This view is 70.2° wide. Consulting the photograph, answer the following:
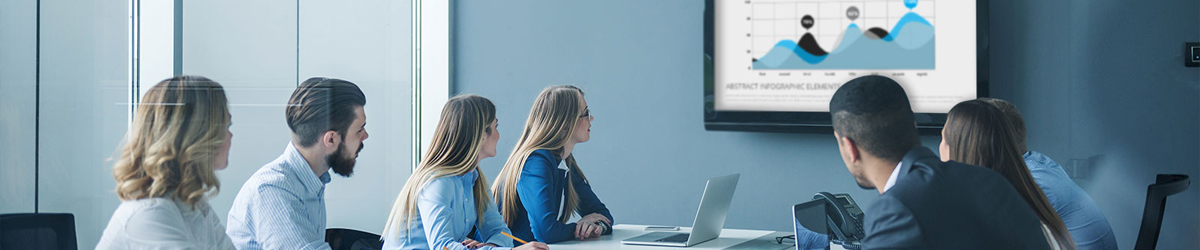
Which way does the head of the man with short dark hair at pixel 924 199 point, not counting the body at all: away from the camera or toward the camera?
away from the camera

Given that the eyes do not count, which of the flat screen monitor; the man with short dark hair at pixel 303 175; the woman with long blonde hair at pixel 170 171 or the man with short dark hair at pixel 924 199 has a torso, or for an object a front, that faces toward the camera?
the flat screen monitor

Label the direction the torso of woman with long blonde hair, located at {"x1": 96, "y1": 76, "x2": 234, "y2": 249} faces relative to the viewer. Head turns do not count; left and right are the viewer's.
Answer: facing away from the viewer and to the right of the viewer

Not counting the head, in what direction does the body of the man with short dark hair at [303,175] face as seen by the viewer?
to the viewer's right

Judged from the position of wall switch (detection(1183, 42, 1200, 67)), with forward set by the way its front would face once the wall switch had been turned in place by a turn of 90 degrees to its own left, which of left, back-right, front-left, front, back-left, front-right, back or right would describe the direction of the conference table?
back-right

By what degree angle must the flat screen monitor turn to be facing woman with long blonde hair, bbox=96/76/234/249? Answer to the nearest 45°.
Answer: approximately 45° to its right

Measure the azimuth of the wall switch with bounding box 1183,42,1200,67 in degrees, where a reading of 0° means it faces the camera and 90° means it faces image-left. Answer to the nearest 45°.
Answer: approximately 0°

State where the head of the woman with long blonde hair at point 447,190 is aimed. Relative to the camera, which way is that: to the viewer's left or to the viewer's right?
to the viewer's right

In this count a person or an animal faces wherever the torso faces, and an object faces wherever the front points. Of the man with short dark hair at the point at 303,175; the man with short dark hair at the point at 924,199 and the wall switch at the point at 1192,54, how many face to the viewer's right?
1

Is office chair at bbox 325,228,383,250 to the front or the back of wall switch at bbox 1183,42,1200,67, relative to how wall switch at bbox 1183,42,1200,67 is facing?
to the front

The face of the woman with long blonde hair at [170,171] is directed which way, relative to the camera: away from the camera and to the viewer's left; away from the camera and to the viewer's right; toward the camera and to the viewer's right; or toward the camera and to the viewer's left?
away from the camera and to the viewer's right

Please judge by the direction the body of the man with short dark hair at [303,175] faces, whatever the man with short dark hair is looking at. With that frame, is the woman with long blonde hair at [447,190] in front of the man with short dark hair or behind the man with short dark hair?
in front

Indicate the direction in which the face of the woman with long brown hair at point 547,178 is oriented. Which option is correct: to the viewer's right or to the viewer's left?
to the viewer's right

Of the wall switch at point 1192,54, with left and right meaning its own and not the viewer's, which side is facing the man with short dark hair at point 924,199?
front

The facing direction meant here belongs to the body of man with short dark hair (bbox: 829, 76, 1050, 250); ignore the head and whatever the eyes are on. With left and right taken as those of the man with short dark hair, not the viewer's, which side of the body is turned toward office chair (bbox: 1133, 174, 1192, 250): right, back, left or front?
right
